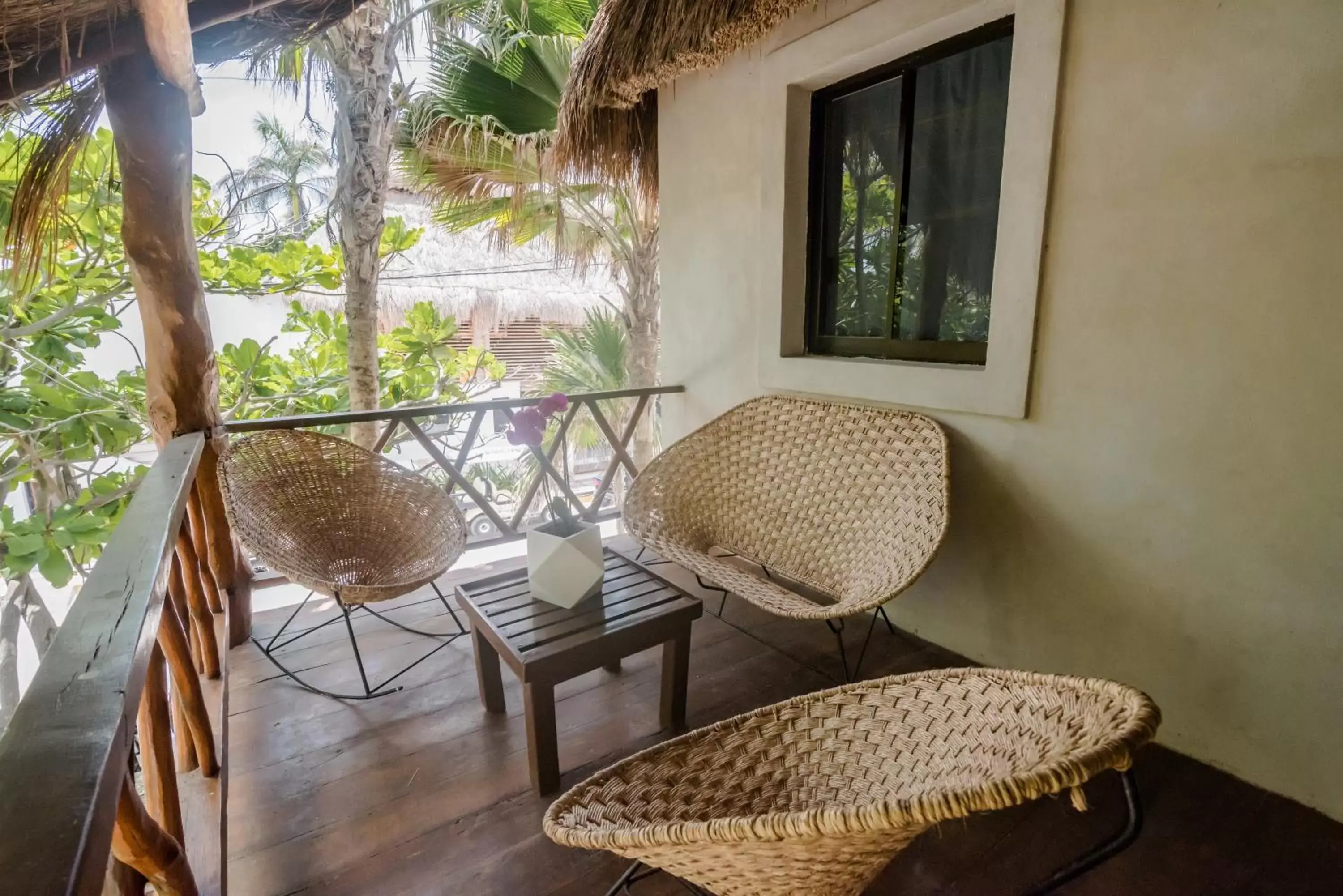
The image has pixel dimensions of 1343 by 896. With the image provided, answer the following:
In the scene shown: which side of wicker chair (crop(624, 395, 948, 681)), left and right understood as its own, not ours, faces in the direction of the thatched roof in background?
right

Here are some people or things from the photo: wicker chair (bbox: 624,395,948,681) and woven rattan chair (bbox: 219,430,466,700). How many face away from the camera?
0

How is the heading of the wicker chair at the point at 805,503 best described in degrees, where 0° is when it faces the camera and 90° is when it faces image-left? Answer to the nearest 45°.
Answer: approximately 45°

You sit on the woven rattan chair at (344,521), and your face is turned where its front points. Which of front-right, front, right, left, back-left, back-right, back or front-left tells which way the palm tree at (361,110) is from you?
back-left

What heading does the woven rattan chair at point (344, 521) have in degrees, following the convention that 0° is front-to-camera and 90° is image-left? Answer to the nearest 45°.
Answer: approximately 315°

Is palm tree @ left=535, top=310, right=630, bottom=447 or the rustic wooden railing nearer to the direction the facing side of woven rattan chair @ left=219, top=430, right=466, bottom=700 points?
the rustic wooden railing

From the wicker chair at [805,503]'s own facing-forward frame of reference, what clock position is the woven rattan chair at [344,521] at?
The woven rattan chair is roughly at 1 o'clock from the wicker chair.

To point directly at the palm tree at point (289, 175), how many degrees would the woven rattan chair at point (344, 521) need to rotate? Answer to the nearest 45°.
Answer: approximately 135° to its left

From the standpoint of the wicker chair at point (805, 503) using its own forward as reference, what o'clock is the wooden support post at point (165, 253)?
The wooden support post is roughly at 1 o'clock from the wicker chair.

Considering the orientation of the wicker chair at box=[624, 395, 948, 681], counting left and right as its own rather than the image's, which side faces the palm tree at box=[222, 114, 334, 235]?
right

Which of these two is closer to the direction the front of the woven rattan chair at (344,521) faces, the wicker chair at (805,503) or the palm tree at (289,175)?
the wicker chair

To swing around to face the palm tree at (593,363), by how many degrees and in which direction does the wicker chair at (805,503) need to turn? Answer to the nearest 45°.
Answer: approximately 90° to its right

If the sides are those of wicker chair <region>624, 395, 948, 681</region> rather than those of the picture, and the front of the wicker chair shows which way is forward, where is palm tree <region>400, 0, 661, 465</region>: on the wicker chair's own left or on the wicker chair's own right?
on the wicker chair's own right
